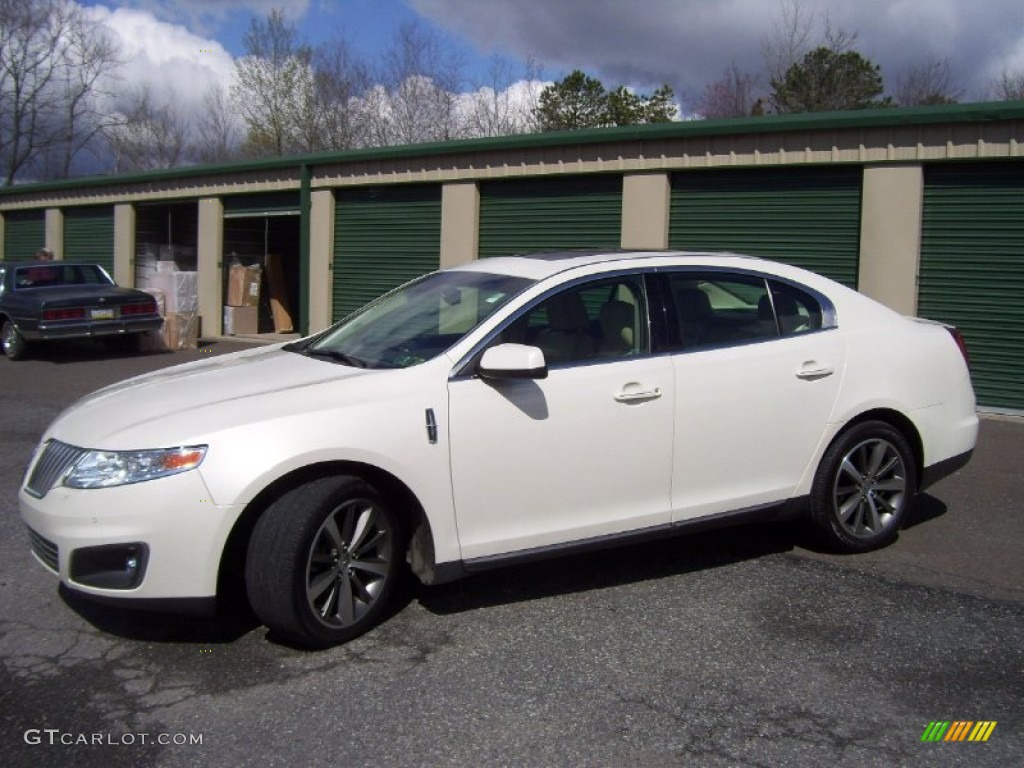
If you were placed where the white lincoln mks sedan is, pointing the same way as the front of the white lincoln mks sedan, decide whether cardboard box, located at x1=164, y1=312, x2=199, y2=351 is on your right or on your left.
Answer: on your right

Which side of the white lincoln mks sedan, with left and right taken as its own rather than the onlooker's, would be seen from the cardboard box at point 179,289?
right

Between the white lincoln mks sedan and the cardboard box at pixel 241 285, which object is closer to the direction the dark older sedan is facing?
the cardboard box

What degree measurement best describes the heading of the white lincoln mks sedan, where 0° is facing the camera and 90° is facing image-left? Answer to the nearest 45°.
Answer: approximately 45°

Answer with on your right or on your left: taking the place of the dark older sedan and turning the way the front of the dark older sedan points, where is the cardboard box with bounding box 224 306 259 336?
on your right

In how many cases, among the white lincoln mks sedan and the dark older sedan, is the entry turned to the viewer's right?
0

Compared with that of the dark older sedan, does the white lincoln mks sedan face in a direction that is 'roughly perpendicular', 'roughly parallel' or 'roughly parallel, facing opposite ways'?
roughly perpendicular

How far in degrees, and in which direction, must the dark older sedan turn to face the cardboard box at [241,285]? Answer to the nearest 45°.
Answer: approximately 90° to its right

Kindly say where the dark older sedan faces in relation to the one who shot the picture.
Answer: facing away from the viewer and to the left of the viewer

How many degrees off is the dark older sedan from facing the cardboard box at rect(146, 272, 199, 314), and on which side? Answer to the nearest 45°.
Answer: approximately 90° to its right
